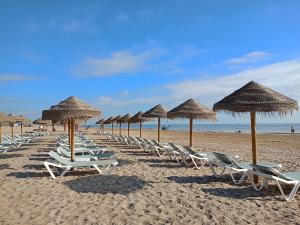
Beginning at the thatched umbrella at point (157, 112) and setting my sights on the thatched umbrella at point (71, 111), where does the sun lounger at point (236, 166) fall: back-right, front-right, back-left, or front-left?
front-left

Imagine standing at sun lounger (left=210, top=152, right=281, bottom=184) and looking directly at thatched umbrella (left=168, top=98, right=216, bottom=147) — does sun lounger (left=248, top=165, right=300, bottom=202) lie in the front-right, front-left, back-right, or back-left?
back-right

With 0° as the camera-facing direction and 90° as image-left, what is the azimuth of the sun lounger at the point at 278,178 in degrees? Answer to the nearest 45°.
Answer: approximately 315°

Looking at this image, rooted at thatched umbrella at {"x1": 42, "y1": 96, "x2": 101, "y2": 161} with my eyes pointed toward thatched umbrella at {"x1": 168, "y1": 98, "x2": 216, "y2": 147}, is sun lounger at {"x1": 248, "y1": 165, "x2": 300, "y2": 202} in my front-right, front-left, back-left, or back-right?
front-right

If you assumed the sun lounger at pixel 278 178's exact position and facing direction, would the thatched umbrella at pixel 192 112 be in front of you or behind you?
behind
